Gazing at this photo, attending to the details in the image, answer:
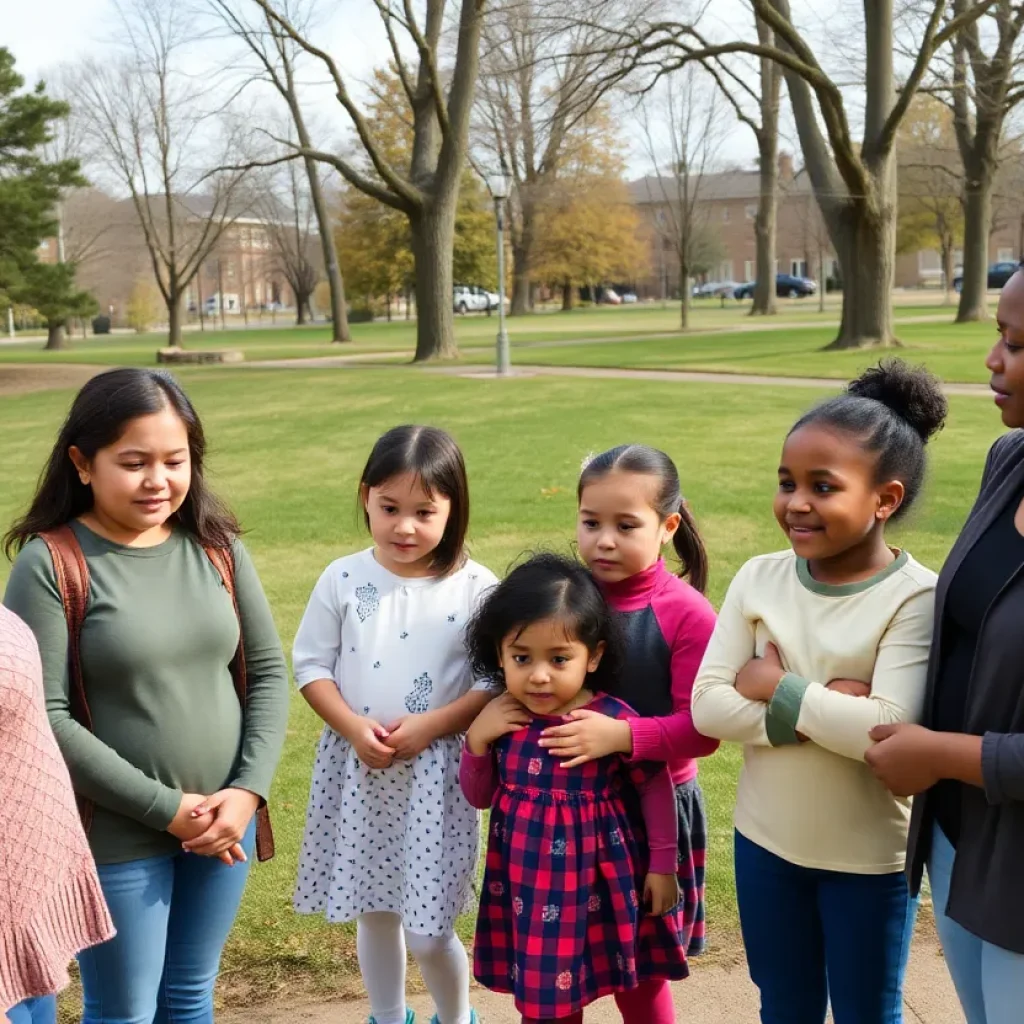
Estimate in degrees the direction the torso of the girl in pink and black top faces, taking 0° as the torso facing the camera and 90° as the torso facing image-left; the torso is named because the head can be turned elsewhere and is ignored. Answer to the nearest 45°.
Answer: approximately 45°

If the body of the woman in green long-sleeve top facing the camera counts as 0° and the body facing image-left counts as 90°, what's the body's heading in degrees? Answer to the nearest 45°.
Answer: approximately 315°

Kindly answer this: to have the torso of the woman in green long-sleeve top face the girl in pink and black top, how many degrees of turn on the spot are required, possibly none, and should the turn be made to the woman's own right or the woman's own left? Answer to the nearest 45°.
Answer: approximately 45° to the woman's own left

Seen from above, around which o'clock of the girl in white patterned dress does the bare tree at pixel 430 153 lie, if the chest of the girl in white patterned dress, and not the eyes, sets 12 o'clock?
The bare tree is roughly at 6 o'clock from the girl in white patterned dress.

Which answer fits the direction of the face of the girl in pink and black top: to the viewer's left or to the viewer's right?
to the viewer's left

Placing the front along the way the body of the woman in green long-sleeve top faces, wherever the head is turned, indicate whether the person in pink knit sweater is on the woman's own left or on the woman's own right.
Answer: on the woman's own right
